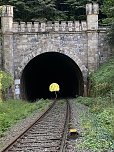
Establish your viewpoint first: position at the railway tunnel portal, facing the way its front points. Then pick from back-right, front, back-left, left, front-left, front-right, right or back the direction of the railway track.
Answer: front

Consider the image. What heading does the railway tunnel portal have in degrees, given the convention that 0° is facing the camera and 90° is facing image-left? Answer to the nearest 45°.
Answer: approximately 0°
